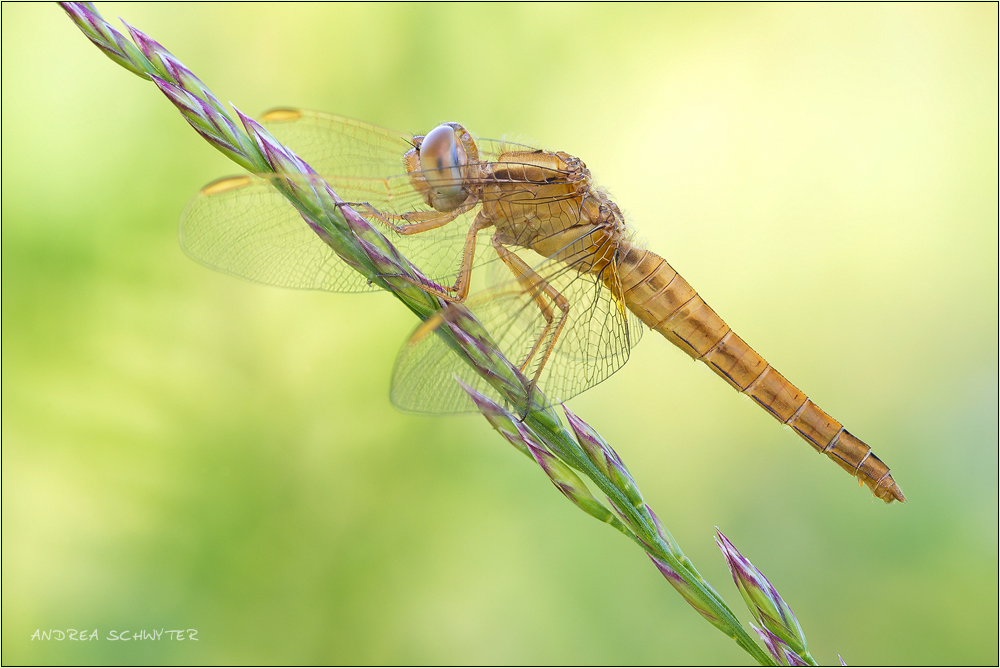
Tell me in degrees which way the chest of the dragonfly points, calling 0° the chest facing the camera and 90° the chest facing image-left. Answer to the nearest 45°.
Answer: approximately 90°
